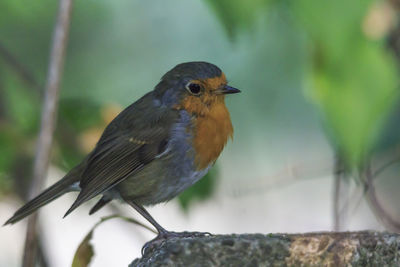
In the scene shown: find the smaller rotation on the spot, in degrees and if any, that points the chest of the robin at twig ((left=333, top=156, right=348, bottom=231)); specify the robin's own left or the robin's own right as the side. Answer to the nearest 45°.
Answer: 0° — it already faces it

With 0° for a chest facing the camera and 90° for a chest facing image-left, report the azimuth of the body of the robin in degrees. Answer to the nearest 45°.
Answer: approximately 270°

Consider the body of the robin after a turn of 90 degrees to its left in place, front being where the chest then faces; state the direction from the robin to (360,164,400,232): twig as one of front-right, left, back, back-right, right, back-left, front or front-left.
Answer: right
